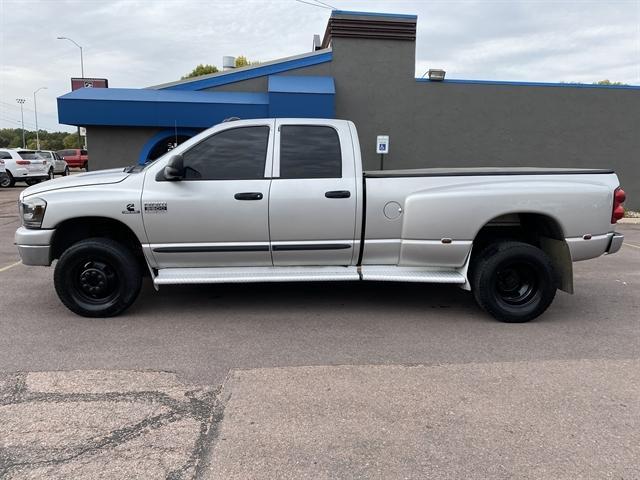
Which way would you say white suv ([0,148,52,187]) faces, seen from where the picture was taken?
facing away from the viewer and to the left of the viewer

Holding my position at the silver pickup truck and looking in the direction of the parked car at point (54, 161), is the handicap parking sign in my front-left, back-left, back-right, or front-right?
front-right

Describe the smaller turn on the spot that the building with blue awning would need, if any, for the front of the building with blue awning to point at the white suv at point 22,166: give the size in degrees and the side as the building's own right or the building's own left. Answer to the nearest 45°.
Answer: approximately 45° to the building's own right

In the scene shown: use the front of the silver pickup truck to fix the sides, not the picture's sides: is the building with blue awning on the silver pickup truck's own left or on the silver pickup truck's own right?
on the silver pickup truck's own right

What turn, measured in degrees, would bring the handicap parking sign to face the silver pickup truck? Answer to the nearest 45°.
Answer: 0° — it already faces it

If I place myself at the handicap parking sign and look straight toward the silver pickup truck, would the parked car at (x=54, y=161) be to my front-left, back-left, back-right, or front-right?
back-right

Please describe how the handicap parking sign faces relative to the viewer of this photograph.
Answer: facing the viewer

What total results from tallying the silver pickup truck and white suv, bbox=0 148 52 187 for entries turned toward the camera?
0

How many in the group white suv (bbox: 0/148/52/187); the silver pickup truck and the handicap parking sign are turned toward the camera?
1

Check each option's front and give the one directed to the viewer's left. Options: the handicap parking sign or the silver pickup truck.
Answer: the silver pickup truck

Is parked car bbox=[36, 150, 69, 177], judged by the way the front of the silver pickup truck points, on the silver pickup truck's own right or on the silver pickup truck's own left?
on the silver pickup truck's own right

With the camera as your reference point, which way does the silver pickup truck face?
facing to the left of the viewer

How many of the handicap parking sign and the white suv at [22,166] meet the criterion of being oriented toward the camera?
1

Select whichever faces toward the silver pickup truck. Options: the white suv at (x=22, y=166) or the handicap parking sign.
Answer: the handicap parking sign
